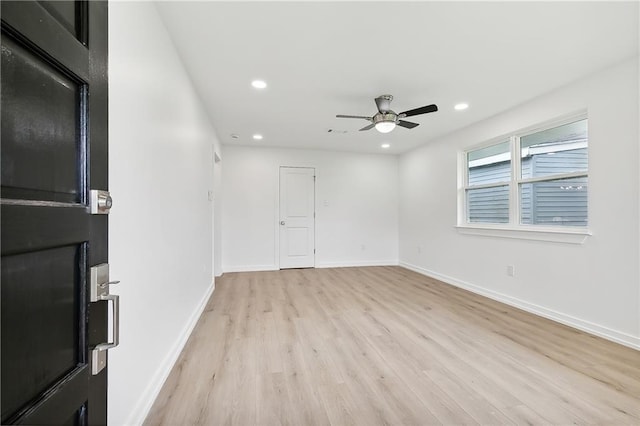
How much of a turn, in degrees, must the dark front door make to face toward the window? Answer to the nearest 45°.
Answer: approximately 45° to its left

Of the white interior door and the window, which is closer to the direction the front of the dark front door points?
the window

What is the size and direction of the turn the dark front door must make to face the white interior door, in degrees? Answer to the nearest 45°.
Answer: approximately 90° to its left

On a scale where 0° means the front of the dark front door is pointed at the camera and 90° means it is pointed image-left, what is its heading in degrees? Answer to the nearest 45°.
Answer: approximately 315°
